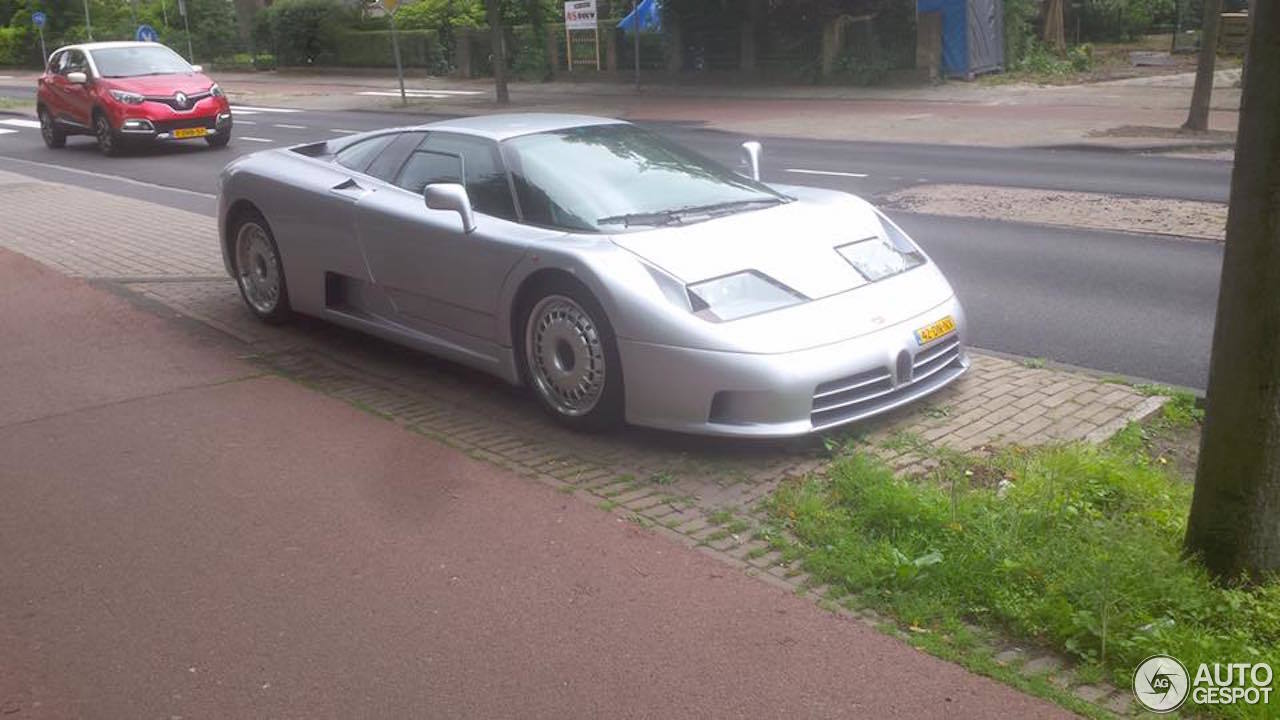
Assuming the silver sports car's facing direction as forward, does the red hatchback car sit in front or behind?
behind

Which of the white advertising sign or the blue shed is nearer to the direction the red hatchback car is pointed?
the blue shed

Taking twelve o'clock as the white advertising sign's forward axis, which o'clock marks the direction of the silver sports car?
The silver sports car is roughly at 12 o'clock from the white advertising sign.

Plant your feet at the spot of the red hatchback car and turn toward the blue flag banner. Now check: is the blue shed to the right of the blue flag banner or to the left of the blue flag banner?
right

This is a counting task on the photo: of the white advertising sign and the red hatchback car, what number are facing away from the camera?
0

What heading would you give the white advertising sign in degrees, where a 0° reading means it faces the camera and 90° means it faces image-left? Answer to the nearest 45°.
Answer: approximately 0°

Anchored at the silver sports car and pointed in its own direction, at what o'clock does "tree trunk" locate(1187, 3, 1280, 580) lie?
The tree trunk is roughly at 12 o'clock from the silver sports car.

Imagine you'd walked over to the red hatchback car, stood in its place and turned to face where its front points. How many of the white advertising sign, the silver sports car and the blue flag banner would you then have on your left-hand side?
2

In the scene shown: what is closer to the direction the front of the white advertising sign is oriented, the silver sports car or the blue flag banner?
the silver sports car

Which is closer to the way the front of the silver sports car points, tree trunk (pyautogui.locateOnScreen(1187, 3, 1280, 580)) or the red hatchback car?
the tree trunk
